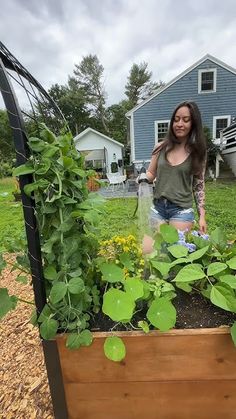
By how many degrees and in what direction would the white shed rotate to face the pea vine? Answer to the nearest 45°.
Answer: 0° — it already faces it

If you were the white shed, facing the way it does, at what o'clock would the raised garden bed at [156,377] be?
The raised garden bed is roughly at 12 o'clock from the white shed.

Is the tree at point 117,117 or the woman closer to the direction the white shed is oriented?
the woman

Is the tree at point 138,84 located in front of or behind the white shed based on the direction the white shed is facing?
behind

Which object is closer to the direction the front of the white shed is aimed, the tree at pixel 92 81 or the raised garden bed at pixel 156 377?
the raised garden bed

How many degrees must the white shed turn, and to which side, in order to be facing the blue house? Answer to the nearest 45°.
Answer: approximately 45° to its left

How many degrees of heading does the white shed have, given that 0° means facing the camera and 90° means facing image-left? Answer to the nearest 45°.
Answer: approximately 0°

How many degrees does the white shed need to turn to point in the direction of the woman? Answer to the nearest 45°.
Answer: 0° — it already faces them

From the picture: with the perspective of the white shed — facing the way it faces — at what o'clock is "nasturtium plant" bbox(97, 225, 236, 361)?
The nasturtium plant is roughly at 12 o'clock from the white shed.

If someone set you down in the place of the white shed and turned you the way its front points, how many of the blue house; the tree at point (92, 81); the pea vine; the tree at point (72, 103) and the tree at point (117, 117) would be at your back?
3

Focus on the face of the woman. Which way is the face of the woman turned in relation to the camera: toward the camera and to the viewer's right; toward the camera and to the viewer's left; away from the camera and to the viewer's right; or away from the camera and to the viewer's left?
toward the camera and to the viewer's left

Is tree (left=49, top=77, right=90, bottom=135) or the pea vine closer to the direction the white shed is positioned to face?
the pea vine

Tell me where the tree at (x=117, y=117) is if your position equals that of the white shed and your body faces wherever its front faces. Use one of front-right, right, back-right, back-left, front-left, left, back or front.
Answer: back

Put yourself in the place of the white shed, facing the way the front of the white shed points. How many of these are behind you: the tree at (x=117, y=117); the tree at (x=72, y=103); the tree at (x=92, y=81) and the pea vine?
3

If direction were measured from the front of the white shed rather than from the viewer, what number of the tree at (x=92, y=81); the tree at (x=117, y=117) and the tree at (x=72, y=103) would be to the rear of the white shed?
3
